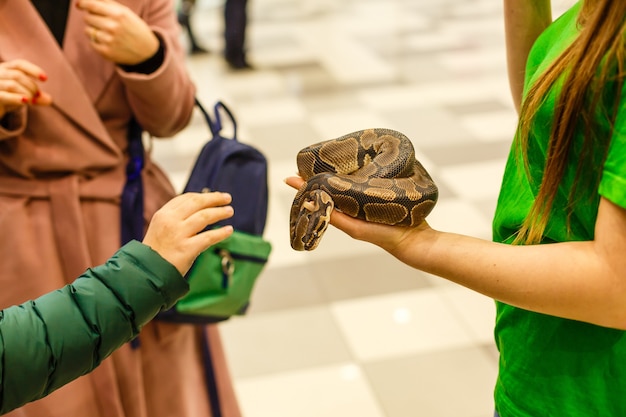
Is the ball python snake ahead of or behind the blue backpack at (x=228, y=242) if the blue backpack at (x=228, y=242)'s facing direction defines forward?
ahead
